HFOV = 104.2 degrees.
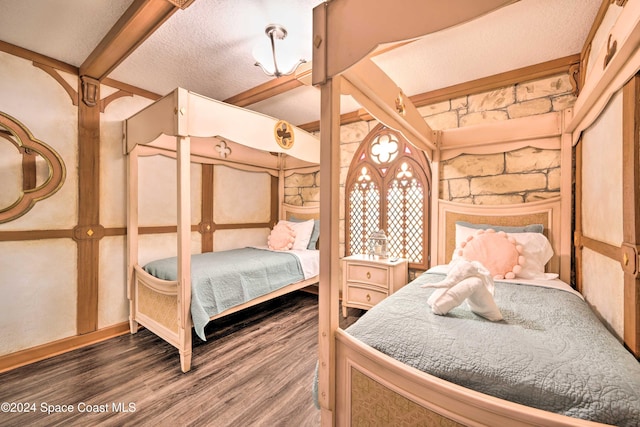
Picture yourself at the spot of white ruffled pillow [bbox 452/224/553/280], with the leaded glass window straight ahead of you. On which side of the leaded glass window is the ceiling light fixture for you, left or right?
left

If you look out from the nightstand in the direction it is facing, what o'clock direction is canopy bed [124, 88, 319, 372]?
The canopy bed is roughly at 1 o'clock from the nightstand.

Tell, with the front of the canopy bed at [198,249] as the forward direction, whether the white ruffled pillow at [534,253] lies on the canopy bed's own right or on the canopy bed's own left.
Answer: on the canopy bed's own left

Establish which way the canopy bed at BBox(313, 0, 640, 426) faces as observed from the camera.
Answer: facing the viewer

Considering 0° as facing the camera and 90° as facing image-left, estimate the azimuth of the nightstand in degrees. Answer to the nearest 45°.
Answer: approximately 45°

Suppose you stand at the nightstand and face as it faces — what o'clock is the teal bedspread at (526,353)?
The teal bedspread is roughly at 10 o'clock from the nightstand.

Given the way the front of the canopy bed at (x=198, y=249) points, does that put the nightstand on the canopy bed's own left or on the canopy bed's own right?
on the canopy bed's own left

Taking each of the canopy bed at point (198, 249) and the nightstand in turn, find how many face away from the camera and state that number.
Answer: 0

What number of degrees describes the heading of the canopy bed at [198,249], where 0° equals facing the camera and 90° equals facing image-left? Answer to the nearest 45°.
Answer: approximately 45°

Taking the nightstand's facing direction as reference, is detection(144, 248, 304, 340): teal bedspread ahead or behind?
ahead

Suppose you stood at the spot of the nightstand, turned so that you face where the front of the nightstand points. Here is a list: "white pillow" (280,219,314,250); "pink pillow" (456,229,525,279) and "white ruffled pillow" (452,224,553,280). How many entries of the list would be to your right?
1

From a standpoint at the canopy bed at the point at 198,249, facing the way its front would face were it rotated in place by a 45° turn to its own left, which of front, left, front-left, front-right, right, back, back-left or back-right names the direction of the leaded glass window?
left

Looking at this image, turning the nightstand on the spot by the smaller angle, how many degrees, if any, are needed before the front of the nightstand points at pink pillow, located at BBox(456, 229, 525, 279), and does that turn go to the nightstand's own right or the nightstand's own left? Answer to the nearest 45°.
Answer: approximately 90° to the nightstand's own left
